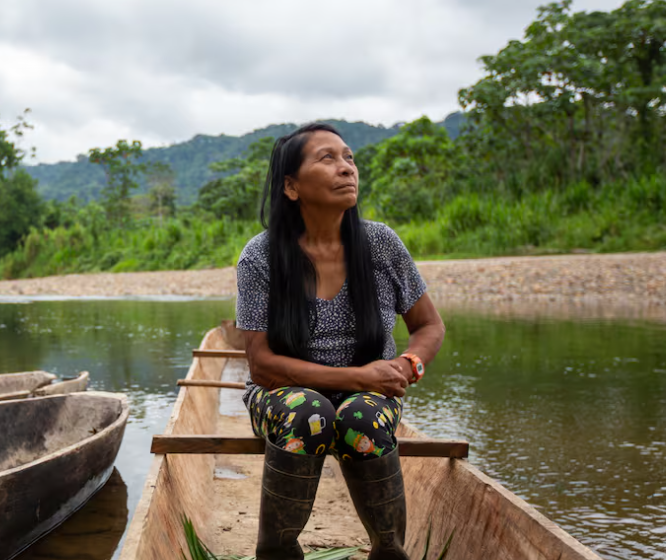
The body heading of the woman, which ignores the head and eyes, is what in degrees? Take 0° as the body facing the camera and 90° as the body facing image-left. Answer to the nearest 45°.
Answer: approximately 0°

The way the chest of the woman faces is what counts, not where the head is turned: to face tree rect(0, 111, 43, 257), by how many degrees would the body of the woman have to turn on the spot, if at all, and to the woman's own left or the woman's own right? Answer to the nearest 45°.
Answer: approximately 135° to the woman's own right
